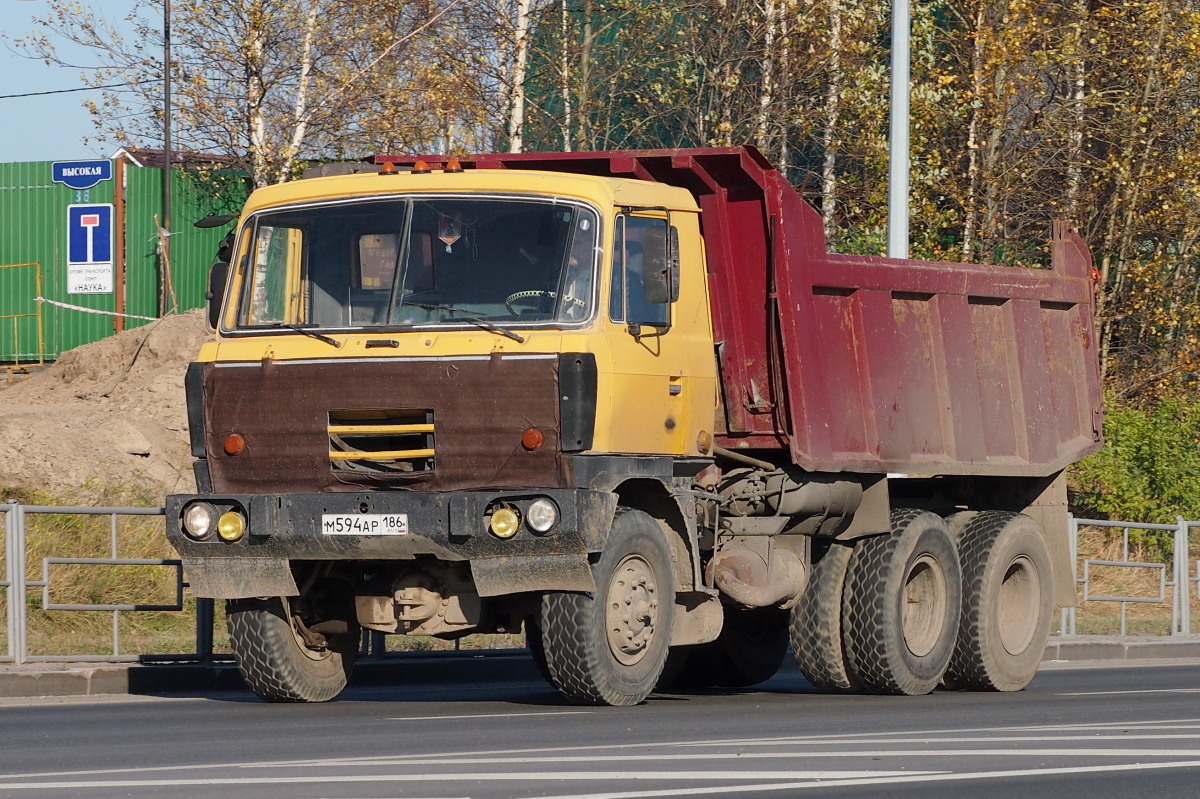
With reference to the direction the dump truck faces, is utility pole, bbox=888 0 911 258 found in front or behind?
behind

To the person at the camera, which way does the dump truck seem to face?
facing the viewer and to the left of the viewer

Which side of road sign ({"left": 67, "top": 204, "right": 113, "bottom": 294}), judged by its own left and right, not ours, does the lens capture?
front

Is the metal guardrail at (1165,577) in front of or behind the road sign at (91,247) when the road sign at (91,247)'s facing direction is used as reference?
in front

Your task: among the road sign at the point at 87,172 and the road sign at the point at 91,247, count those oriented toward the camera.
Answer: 2

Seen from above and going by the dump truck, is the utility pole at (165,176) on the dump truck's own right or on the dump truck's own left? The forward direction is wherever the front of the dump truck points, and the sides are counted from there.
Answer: on the dump truck's own right

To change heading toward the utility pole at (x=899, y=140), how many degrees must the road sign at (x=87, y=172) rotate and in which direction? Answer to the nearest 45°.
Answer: approximately 45° to its left

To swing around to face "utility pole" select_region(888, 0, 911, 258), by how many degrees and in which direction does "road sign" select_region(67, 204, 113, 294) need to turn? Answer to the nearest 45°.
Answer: approximately 45° to its left

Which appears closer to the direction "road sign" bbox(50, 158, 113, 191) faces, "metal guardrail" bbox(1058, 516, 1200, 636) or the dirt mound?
the dirt mound

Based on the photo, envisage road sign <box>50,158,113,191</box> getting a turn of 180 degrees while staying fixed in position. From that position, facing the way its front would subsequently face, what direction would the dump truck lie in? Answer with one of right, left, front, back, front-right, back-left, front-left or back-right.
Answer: back

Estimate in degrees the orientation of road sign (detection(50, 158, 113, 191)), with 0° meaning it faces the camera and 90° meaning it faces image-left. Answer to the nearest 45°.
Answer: approximately 0°

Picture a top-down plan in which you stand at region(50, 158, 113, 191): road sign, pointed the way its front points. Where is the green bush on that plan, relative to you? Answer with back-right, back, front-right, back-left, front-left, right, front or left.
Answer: front-left
